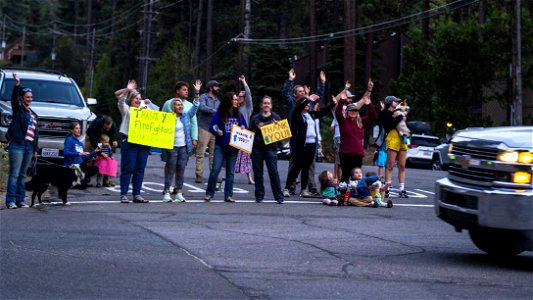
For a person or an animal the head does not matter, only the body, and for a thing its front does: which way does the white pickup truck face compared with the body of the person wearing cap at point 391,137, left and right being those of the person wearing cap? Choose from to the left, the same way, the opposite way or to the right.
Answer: to the right

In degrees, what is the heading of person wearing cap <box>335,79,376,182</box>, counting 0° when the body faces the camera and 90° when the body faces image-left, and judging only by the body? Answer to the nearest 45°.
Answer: approximately 0°

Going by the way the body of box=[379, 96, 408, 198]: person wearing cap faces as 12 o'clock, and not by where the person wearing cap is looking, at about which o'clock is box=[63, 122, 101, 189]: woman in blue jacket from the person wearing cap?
The woman in blue jacket is roughly at 4 o'clock from the person wearing cap.

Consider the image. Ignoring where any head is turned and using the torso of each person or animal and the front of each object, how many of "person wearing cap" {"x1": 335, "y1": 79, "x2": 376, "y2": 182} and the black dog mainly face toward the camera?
1

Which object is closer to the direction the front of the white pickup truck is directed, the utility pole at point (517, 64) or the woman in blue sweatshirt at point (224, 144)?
the woman in blue sweatshirt

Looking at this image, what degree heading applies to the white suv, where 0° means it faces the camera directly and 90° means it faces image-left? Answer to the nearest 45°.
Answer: approximately 0°

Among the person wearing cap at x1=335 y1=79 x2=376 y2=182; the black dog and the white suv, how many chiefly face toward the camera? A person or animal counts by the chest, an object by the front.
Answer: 2

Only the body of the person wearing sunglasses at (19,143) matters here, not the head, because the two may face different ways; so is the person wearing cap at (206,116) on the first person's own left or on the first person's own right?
on the first person's own left

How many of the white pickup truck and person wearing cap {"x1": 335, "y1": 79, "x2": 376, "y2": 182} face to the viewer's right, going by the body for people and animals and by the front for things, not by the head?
0

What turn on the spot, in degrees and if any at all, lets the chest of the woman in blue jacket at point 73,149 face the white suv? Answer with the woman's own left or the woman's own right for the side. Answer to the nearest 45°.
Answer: approximately 135° to the woman's own left
